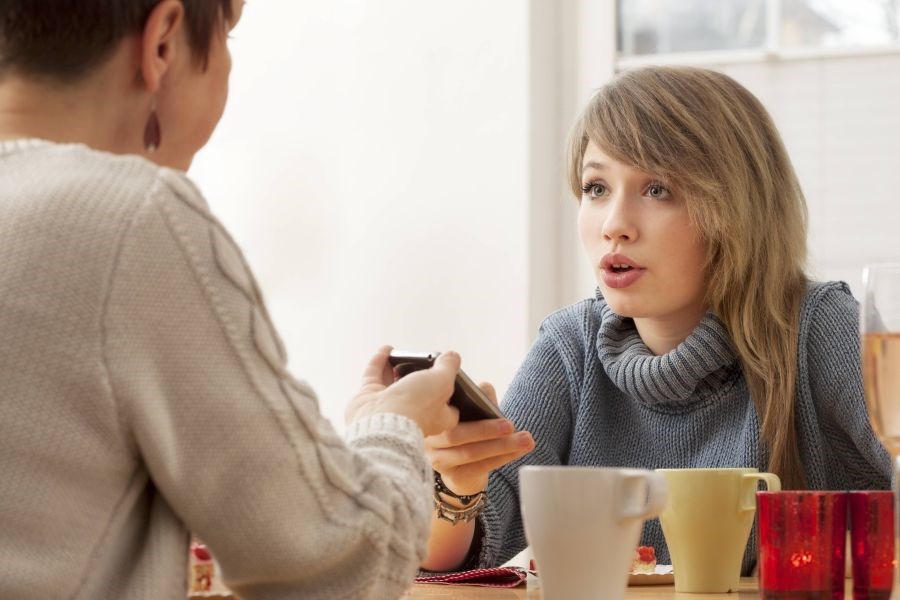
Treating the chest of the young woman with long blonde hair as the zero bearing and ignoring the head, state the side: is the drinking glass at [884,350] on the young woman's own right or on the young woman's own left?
on the young woman's own left

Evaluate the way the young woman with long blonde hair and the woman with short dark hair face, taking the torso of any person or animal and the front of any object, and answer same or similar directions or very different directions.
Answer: very different directions

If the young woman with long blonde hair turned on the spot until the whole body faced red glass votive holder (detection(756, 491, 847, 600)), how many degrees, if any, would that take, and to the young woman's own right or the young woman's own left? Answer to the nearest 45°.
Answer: approximately 45° to the young woman's own left

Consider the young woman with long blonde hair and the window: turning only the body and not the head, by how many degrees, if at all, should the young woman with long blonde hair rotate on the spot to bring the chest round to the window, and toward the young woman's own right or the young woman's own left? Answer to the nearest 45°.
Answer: approximately 135° to the young woman's own right

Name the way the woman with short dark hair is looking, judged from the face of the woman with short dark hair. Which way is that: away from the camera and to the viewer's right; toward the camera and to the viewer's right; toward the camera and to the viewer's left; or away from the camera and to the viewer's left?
away from the camera and to the viewer's right

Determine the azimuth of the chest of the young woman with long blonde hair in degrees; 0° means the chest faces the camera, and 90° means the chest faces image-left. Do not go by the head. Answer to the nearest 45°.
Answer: approximately 45°

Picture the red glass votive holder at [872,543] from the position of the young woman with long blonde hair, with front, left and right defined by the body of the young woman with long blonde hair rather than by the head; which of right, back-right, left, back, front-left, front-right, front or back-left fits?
front-left

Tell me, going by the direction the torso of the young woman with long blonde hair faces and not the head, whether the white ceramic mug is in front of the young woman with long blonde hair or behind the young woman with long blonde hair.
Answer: in front

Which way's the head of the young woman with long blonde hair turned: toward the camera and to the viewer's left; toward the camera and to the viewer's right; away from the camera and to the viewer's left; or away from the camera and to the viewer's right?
toward the camera and to the viewer's left

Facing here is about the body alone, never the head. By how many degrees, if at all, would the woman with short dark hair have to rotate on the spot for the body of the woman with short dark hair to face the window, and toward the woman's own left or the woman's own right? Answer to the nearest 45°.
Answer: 0° — they already face it

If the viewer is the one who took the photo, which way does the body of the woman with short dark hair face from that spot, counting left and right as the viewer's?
facing away from the viewer and to the right of the viewer
